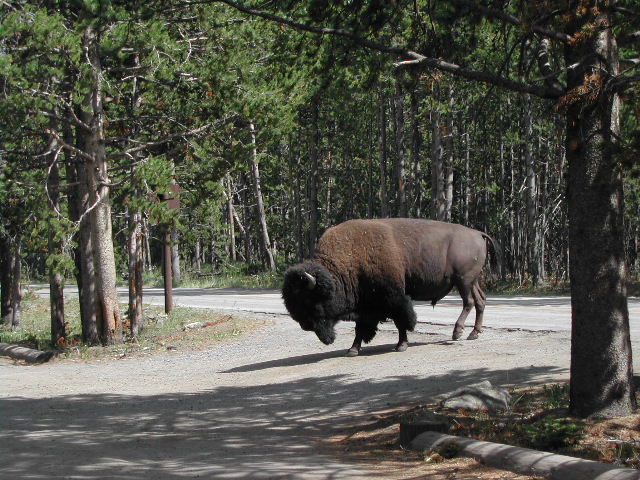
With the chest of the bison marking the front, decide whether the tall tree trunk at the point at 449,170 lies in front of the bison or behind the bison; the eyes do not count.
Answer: behind

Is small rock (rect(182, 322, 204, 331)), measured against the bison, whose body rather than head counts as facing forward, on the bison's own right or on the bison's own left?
on the bison's own right

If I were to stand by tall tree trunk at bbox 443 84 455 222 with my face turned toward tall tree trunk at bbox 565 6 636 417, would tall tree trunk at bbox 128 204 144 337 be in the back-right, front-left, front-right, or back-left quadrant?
front-right

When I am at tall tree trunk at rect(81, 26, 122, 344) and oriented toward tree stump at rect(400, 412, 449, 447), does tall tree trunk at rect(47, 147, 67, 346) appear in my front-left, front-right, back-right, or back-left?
back-right

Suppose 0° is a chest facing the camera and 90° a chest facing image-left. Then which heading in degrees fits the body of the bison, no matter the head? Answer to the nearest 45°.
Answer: approximately 45°

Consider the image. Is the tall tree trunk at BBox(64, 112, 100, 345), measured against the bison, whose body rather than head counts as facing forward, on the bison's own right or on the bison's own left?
on the bison's own right

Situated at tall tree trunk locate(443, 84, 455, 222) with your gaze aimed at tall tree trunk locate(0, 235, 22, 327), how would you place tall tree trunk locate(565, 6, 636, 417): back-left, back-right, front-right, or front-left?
front-left
